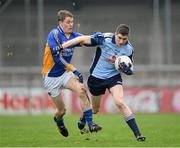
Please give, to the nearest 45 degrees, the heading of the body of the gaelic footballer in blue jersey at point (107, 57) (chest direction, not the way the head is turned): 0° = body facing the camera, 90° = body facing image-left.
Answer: approximately 315°

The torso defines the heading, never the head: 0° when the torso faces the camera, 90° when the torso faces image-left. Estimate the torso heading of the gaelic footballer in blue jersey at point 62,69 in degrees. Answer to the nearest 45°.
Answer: approximately 315°

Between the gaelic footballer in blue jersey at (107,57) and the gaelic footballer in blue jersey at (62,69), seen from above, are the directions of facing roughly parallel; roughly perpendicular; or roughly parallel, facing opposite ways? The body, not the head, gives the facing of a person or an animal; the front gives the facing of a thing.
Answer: roughly parallel

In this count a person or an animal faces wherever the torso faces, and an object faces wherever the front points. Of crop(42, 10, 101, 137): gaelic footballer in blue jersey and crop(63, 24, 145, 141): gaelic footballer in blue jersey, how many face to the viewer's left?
0
